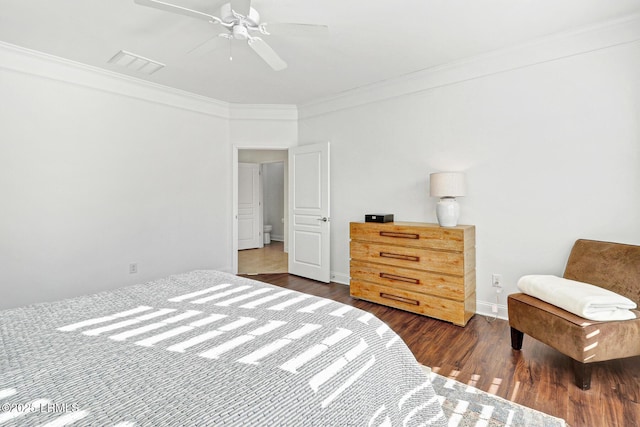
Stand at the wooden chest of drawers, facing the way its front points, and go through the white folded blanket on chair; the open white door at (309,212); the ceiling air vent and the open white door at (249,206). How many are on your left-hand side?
1

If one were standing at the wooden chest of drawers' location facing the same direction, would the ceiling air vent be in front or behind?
in front

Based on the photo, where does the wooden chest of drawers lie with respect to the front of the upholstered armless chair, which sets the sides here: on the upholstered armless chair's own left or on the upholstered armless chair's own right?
on the upholstered armless chair's own right

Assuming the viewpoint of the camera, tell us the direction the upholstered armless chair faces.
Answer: facing the viewer and to the left of the viewer

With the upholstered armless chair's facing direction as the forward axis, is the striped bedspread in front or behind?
in front

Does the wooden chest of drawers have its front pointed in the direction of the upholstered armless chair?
no

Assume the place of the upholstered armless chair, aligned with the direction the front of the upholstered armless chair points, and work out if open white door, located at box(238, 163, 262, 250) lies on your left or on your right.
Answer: on your right

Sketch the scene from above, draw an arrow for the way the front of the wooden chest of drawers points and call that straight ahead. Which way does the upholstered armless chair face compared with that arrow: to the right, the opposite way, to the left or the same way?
the same way

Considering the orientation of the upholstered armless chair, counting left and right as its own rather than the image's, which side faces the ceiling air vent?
front

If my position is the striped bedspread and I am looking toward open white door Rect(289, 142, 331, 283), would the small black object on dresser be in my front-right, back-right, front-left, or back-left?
front-right

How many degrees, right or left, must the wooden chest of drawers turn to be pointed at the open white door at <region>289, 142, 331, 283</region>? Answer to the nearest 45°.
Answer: approximately 90° to its right

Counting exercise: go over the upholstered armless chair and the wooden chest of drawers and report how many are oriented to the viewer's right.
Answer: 0

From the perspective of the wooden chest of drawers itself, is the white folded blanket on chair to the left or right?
on its left

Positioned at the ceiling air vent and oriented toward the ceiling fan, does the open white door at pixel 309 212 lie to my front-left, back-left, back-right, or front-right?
front-left
